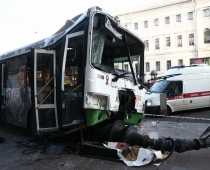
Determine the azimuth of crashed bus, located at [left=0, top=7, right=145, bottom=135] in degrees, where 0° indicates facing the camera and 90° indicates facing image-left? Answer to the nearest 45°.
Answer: approximately 315°

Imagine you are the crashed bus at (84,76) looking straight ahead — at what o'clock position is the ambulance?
The ambulance is roughly at 9 o'clock from the crashed bus.

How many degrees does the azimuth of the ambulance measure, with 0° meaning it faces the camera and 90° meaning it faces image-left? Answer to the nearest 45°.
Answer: approximately 45°

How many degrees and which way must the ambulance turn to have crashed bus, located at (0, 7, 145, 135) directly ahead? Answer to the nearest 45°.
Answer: approximately 45° to its left
